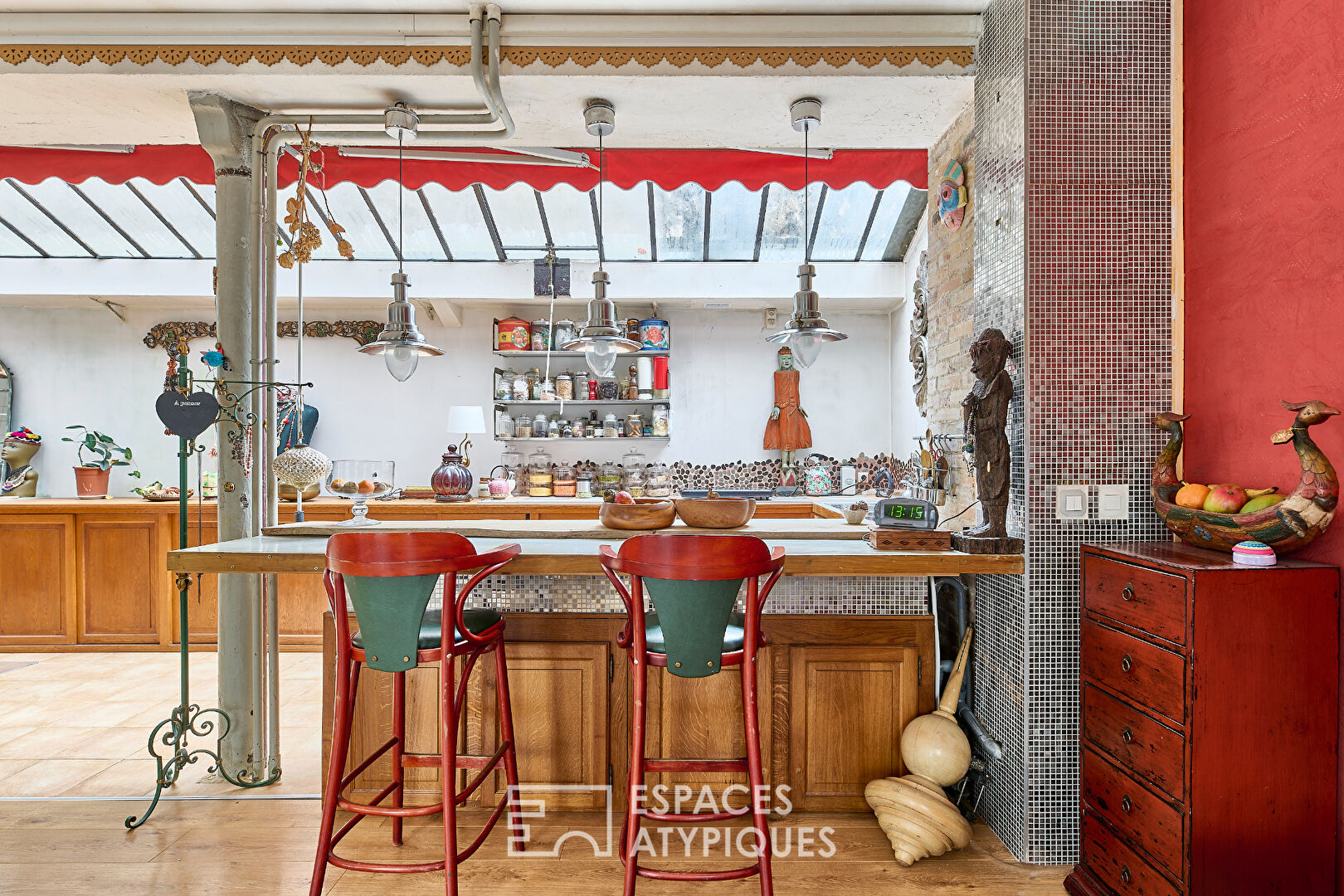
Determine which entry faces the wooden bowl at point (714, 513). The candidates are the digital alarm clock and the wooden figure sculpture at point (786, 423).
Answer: the wooden figure sculpture

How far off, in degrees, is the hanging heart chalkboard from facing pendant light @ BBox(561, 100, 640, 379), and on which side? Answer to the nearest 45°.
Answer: approximately 90° to its left

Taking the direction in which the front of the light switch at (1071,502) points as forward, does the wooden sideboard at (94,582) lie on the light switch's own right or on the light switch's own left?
on the light switch's own right

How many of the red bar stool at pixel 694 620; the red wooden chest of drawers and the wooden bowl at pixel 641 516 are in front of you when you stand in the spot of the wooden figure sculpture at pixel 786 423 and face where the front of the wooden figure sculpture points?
3

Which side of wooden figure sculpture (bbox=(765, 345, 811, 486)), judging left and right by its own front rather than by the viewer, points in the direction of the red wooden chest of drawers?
front

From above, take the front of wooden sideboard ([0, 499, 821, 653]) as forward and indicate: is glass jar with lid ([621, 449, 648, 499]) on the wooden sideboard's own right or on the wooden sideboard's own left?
on the wooden sideboard's own left

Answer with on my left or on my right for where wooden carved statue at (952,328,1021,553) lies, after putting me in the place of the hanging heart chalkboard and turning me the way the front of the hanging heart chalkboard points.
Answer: on my left

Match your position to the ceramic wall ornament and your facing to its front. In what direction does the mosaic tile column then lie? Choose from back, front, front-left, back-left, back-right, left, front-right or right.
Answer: left

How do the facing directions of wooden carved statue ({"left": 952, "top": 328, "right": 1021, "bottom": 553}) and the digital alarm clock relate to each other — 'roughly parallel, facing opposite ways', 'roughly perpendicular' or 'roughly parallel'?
roughly perpendicular

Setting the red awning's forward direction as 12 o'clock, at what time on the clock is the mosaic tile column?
The mosaic tile column is roughly at 11 o'clock from the red awning.

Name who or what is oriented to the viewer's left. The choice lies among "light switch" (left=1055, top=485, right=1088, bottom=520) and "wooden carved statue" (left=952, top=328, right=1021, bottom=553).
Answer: the wooden carved statue

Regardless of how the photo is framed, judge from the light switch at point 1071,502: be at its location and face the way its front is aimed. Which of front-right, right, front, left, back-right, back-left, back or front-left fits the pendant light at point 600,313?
right
